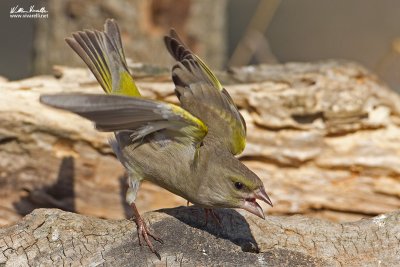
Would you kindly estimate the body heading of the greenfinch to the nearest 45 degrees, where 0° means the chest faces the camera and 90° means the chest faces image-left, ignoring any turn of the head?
approximately 270°
